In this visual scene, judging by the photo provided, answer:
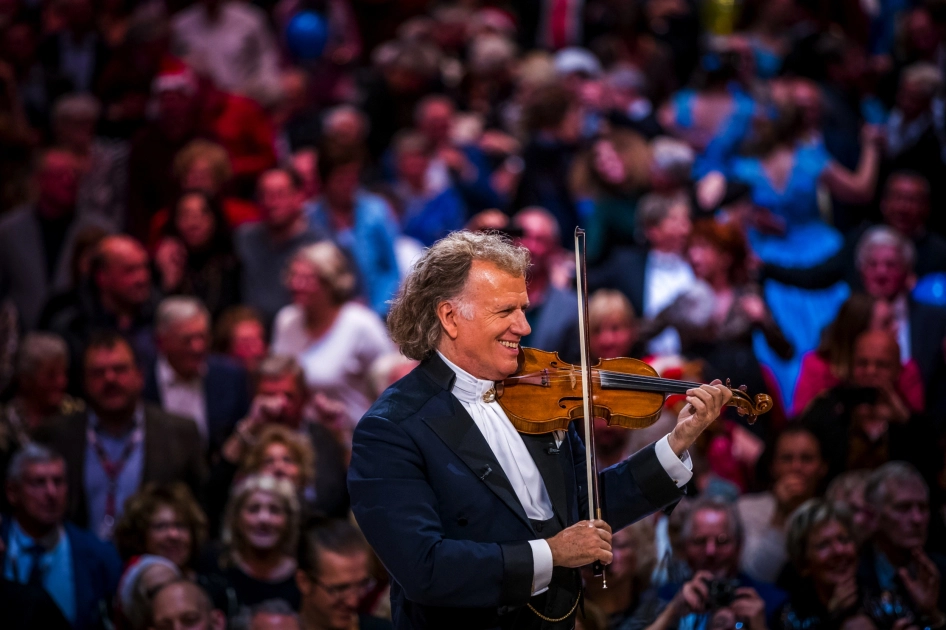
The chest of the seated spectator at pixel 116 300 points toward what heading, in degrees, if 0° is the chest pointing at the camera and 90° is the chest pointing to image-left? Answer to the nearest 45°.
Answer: approximately 315°

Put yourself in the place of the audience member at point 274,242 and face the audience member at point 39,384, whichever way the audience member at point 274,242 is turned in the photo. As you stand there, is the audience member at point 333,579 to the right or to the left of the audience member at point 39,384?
left

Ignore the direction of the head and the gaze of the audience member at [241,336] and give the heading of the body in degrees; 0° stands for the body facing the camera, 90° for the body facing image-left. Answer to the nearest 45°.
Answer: approximately 315°

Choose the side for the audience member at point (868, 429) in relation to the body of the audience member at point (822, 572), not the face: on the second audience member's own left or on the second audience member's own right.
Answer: on the second audience member's own left
